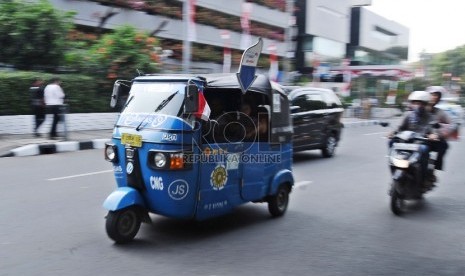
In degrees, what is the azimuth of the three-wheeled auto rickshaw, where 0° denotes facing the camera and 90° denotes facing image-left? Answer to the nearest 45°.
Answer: approximately 45°

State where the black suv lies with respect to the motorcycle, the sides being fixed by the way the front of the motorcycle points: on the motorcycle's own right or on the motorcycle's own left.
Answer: on the motorcycle's own right

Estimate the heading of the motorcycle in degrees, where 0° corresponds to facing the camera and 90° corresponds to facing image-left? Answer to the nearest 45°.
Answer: approximately 45°

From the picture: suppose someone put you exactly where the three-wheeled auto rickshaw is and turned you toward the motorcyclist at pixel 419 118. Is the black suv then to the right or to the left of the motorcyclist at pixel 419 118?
left

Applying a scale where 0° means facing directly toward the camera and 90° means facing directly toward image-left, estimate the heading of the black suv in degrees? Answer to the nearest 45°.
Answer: approximately 45°

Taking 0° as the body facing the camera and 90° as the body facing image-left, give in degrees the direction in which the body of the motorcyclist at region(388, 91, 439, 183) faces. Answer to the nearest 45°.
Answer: approximately 45°

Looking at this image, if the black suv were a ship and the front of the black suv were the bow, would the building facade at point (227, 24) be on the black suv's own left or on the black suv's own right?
on the black suv's own right

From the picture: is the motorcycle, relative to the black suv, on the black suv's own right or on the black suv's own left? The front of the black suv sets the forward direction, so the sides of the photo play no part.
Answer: on the black suv's own left

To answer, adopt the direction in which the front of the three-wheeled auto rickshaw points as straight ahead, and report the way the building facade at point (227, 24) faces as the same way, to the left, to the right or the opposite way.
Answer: to the left

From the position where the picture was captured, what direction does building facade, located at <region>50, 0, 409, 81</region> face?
facing the viewer and to the right of the viewer
